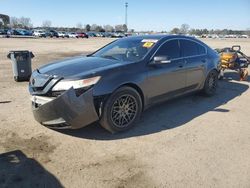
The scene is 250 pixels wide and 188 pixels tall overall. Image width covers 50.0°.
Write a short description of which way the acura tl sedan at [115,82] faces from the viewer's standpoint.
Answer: facing the viewer and to the left of the viewer

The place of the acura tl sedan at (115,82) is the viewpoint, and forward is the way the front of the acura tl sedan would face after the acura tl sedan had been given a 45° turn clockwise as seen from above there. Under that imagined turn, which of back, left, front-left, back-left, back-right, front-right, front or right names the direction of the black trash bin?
front-right
